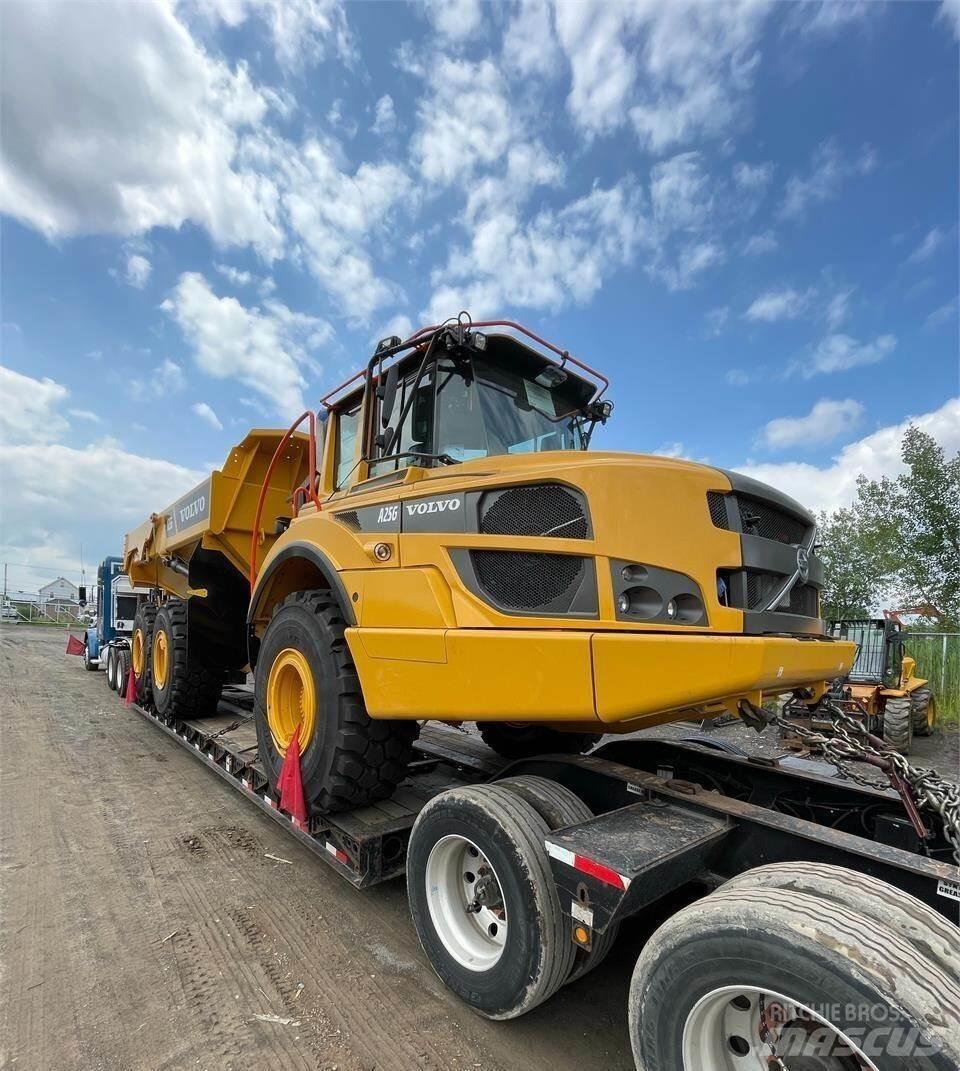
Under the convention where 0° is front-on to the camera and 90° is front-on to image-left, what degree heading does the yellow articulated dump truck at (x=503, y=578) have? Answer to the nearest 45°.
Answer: approximately 315°

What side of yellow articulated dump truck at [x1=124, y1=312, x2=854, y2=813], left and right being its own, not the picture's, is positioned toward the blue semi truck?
back

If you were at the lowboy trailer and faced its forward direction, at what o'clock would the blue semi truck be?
The blue semi truck is roughly at 12 o'clock from the lowboy trailer.

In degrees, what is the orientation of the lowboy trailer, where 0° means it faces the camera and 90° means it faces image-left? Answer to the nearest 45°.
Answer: approximately 135°
